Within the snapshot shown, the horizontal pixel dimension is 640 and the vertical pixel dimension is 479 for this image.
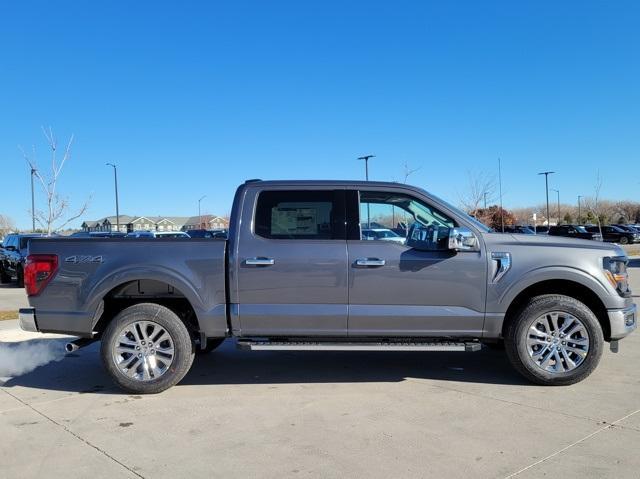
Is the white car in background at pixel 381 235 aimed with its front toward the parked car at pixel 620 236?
no

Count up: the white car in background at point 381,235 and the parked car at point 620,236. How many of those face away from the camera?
0

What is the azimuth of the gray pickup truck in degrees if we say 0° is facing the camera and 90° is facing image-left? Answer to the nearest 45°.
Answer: approximately 270°

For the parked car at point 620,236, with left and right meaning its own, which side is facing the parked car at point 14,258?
right

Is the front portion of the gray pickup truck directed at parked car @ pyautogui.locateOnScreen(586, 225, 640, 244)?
no

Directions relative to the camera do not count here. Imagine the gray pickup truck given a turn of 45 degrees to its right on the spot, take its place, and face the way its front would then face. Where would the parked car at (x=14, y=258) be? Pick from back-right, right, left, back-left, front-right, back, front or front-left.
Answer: back
